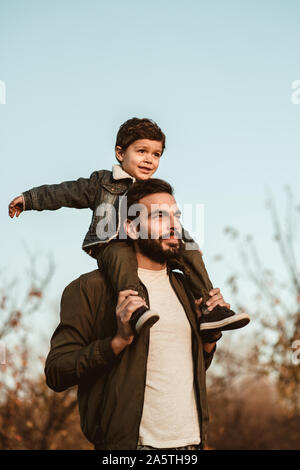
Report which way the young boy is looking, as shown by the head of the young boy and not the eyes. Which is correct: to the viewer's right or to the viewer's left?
to the viewer's right

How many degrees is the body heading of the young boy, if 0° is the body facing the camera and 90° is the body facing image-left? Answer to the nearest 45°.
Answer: approximately 315°
